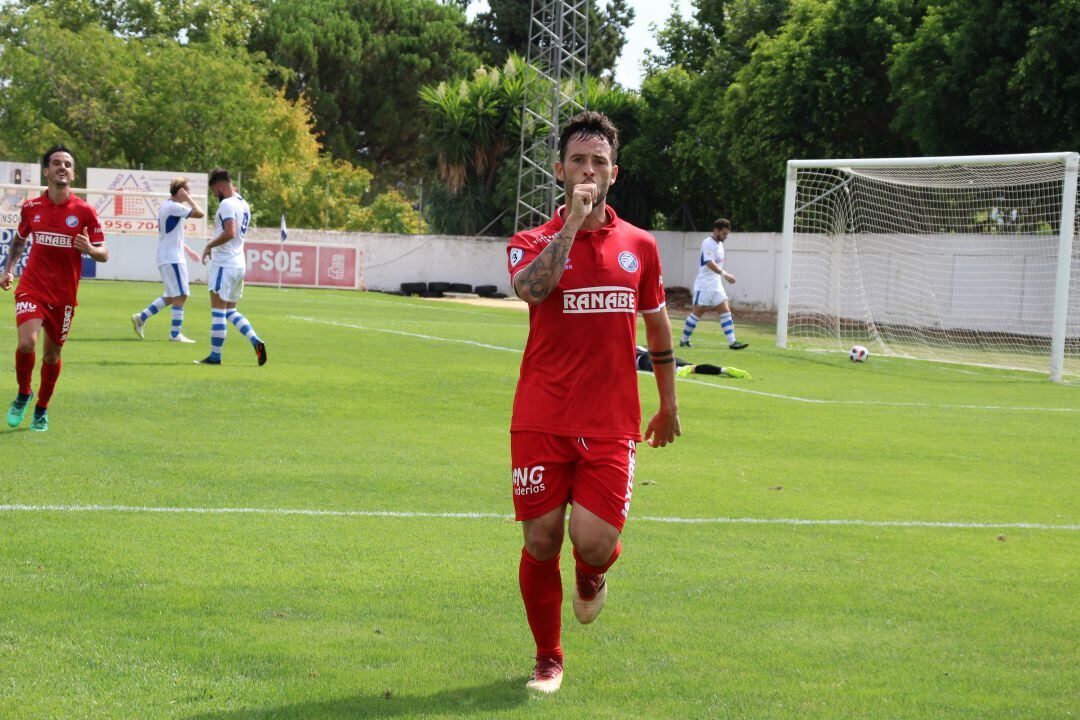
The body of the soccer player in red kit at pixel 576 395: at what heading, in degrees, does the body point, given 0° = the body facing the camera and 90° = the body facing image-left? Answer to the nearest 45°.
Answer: approximately 0°

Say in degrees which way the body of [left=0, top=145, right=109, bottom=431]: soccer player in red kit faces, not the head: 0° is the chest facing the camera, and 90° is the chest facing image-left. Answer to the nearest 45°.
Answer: approximately 0°

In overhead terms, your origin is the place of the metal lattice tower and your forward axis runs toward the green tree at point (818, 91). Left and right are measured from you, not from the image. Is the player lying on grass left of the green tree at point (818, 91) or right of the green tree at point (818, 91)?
right

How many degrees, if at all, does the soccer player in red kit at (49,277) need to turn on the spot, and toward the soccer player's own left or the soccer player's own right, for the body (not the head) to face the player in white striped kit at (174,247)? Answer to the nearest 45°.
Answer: approximately 180°

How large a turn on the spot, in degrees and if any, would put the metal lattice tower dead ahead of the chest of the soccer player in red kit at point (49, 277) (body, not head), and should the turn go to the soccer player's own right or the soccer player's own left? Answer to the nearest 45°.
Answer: approximately 135° to the soccer player's own left

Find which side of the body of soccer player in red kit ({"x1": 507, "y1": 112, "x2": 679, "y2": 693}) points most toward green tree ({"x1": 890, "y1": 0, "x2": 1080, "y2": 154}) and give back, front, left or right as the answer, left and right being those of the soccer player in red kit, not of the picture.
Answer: back
